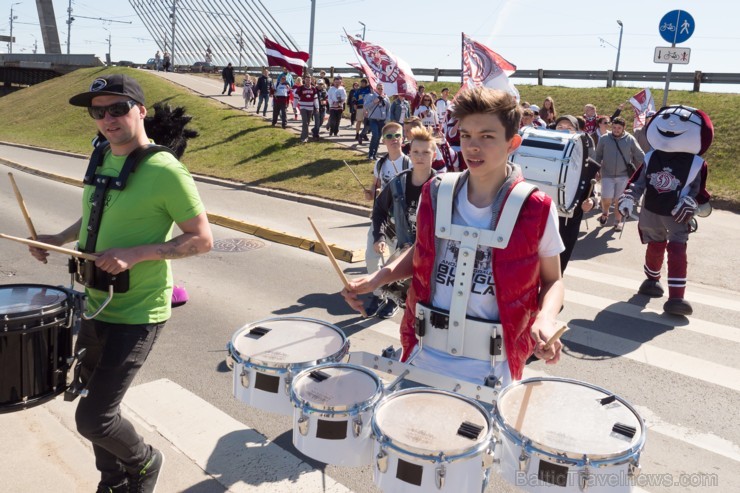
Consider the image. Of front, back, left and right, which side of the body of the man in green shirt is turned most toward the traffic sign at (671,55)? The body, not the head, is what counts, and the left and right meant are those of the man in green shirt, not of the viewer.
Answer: back

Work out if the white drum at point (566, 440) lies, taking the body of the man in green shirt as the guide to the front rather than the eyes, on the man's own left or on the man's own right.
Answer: on the man's own left

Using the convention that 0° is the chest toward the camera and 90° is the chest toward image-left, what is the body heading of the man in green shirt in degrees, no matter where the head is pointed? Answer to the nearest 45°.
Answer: approximately 45°

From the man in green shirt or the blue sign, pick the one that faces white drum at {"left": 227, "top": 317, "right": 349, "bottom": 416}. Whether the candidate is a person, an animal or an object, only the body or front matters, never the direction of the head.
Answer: the blue sign

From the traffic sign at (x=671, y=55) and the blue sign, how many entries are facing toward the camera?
2

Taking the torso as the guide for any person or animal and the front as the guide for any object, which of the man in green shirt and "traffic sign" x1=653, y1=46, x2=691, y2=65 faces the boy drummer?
the traffic sign

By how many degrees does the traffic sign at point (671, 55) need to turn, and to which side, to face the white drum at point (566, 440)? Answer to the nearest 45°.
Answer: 0° — it already faces it

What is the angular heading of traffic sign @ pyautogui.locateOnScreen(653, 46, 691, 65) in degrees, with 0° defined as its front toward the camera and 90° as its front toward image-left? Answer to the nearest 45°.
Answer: approximately 0°

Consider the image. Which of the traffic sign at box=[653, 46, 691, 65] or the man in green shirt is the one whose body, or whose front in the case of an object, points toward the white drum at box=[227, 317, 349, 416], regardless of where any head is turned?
the traffic sign
